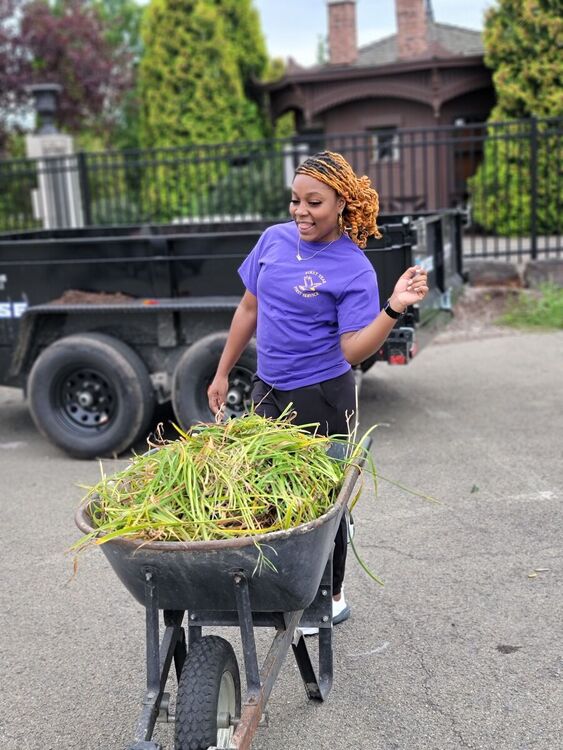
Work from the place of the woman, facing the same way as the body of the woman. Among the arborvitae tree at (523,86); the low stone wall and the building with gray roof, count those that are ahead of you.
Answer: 0

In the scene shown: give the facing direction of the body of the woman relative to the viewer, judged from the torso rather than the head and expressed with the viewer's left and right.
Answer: facing the viewer and to the left of the viewer

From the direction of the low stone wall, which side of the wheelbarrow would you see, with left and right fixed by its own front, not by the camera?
back

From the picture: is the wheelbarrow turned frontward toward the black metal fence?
no

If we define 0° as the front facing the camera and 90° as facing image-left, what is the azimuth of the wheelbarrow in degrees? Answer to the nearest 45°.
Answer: approximately 45°

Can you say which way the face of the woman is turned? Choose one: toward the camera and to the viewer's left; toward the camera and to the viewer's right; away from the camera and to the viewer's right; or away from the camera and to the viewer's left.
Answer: toward the camera and to the viewer's left

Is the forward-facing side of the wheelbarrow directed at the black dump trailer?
no

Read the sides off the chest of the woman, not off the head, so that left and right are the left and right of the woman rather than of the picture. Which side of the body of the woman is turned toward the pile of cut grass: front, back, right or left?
front

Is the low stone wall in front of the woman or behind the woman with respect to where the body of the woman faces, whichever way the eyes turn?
behind

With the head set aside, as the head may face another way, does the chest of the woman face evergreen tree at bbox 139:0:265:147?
no

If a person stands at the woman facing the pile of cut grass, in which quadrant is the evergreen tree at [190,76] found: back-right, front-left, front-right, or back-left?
back-right

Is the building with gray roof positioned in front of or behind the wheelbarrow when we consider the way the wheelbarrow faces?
behind

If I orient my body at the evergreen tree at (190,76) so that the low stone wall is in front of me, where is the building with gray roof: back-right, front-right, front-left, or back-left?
front-left

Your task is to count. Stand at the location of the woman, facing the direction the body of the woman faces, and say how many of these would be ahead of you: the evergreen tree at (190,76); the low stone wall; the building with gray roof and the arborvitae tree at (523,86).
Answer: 0
